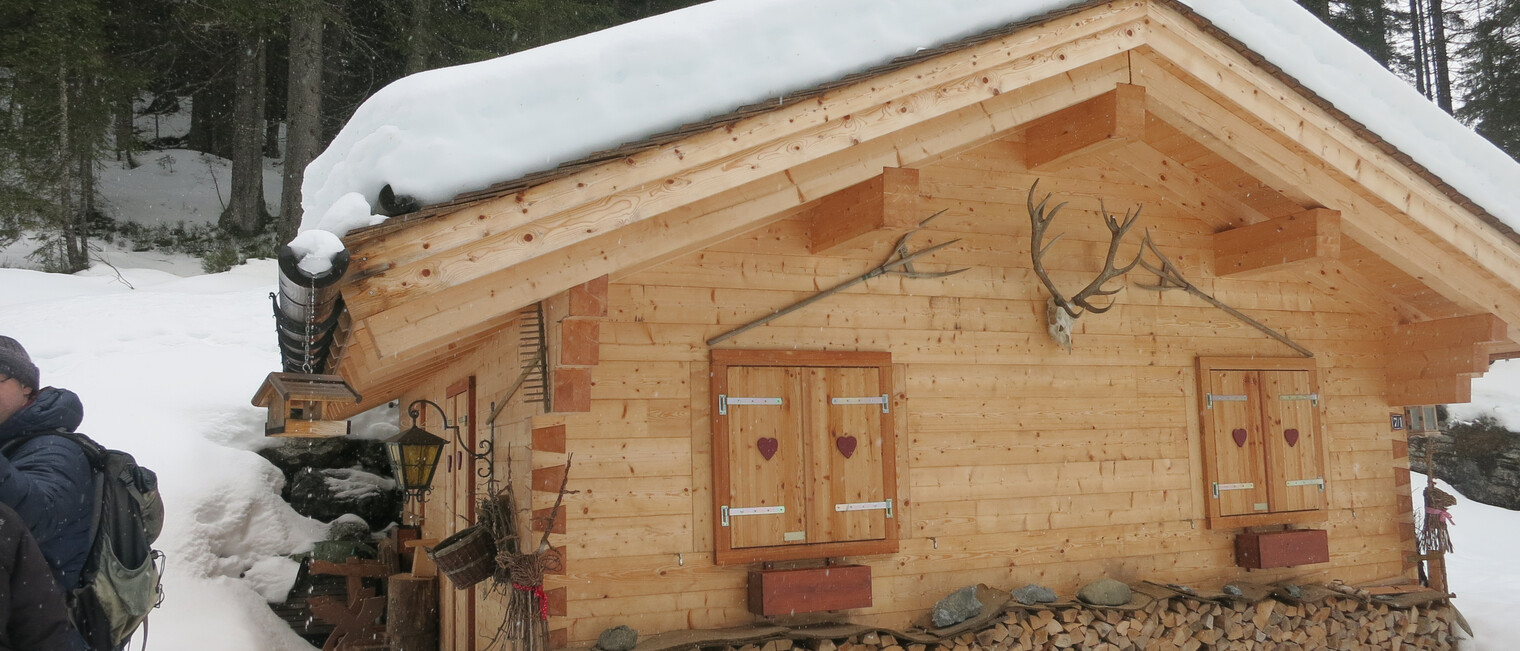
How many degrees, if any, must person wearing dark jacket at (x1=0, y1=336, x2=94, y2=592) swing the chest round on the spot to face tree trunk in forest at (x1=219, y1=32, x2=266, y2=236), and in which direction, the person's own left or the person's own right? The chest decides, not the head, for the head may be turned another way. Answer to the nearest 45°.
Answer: approximately 90° to the person's own right

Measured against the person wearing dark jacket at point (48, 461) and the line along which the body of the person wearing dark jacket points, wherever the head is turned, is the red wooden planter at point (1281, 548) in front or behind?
behind

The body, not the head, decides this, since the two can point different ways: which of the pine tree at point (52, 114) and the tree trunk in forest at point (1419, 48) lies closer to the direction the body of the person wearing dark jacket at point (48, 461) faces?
the pine tree

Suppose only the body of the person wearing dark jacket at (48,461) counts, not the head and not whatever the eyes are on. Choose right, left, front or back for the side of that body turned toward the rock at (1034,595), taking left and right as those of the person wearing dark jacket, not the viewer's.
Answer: back

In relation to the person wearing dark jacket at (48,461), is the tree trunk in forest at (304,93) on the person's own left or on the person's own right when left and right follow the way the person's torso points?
on the person's own right

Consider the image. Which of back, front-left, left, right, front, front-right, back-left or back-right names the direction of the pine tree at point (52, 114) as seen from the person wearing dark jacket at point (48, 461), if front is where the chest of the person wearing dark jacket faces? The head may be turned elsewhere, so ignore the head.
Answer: right

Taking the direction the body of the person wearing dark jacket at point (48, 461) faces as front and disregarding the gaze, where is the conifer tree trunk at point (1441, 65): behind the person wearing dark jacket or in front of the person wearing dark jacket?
behind

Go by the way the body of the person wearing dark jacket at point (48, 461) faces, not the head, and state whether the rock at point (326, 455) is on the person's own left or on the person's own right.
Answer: on the person's own right

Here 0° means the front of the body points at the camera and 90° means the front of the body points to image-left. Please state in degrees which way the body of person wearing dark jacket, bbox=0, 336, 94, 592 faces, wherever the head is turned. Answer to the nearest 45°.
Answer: approximately 90°

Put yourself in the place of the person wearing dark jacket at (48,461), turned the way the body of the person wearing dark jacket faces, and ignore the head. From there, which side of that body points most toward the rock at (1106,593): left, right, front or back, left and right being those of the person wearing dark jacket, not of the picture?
back

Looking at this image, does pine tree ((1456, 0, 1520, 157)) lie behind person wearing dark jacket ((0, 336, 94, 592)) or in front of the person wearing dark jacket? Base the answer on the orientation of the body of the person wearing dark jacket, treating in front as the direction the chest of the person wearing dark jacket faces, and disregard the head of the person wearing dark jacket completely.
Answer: behind

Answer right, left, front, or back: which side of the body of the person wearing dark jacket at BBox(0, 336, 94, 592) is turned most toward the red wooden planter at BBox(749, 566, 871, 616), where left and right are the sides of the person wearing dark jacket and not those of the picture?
back
